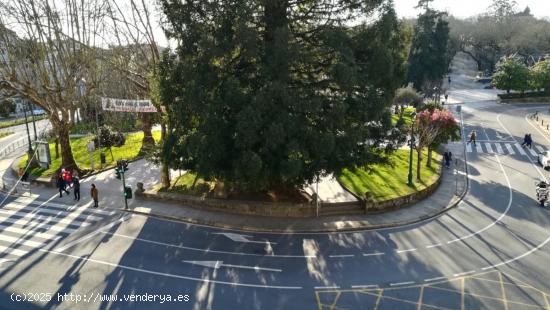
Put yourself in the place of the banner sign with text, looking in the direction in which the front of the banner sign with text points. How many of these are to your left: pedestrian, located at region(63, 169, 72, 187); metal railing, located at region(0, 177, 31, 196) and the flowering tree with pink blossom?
1

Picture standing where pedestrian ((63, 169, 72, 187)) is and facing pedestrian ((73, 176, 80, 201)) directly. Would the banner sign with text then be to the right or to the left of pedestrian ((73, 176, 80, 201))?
left

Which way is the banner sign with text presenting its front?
toward the camera

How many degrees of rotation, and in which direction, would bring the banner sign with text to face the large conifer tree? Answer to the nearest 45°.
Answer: approximately 45° to its left

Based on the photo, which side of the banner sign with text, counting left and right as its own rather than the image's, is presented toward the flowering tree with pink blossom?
left

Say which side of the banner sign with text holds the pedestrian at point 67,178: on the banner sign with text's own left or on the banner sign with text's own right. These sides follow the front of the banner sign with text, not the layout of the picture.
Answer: on the banner sign with text's own right

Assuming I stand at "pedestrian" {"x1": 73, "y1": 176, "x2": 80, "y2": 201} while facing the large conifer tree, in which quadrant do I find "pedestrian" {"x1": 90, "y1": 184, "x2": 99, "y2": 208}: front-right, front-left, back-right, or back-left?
front-right

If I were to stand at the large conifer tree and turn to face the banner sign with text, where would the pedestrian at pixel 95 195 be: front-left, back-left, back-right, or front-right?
front-left
